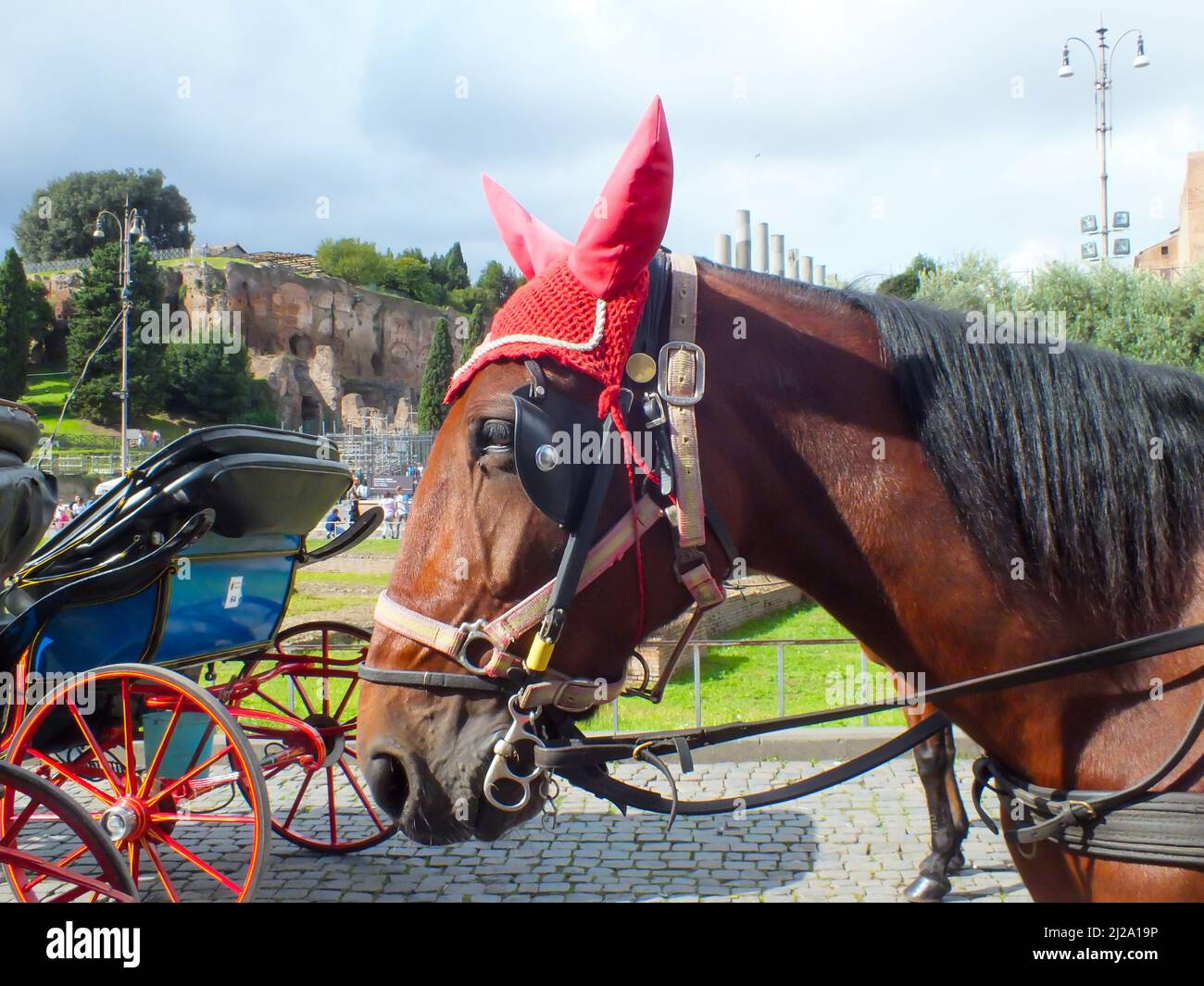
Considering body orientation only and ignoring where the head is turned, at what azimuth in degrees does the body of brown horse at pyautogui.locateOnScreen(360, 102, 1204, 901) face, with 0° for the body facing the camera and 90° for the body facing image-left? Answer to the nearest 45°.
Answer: approximately 90°

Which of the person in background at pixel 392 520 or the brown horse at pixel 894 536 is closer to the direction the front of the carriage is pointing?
the person in background

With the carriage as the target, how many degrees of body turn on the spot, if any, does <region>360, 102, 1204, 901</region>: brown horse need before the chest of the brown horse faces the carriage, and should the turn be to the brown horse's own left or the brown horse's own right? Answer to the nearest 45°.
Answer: approximately 45° to the brown horse's own right
